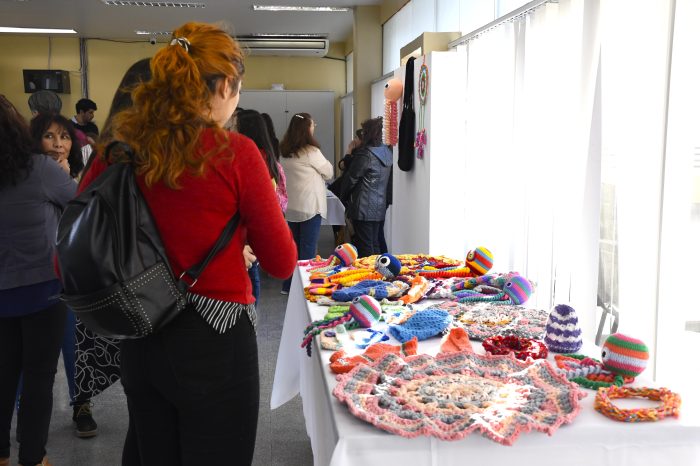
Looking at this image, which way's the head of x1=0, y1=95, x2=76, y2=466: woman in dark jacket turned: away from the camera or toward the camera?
away from the camera

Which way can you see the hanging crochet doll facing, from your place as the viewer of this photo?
facing to the left of the viewer

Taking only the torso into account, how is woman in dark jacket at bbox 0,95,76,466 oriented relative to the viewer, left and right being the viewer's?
facing away from the viewer

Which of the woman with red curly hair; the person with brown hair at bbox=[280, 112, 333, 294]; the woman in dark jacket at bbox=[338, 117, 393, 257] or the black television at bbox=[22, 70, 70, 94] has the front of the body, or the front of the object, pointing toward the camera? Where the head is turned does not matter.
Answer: the black television

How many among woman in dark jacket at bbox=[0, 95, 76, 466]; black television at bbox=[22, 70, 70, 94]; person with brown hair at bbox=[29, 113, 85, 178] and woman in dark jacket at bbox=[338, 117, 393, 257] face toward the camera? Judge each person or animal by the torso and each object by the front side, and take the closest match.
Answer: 2

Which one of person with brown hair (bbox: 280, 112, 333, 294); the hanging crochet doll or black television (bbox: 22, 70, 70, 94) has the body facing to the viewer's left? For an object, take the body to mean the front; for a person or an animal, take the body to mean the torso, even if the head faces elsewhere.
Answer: the hanging crochet doll

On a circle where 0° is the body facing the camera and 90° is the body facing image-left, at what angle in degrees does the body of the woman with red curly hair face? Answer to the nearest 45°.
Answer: approximately 225°

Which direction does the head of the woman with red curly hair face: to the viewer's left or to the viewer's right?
to the viewer's right

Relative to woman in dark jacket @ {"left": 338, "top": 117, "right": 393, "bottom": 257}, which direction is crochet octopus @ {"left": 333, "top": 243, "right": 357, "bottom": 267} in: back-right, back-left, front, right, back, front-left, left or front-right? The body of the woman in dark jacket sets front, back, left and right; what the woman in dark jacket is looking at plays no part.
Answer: back-left
